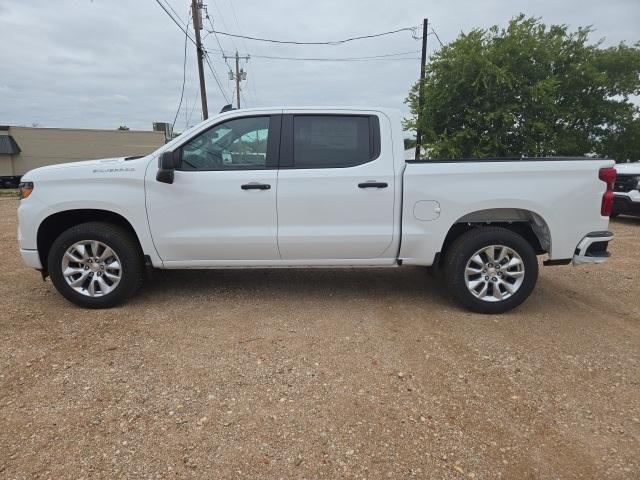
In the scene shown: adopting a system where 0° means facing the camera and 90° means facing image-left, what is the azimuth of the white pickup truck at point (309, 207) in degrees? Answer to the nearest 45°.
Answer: approximately 90°

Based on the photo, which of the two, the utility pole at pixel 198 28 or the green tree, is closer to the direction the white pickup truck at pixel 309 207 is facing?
the utility pole

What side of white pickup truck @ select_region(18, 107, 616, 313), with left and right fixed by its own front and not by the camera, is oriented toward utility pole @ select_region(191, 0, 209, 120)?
right

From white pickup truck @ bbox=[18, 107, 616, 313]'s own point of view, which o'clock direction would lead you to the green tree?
The green tree is roughly at 4 o'clock from the white pickup truck.
